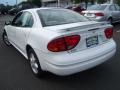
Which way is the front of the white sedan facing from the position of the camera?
facing away from the viewer and to the left of the viewer
